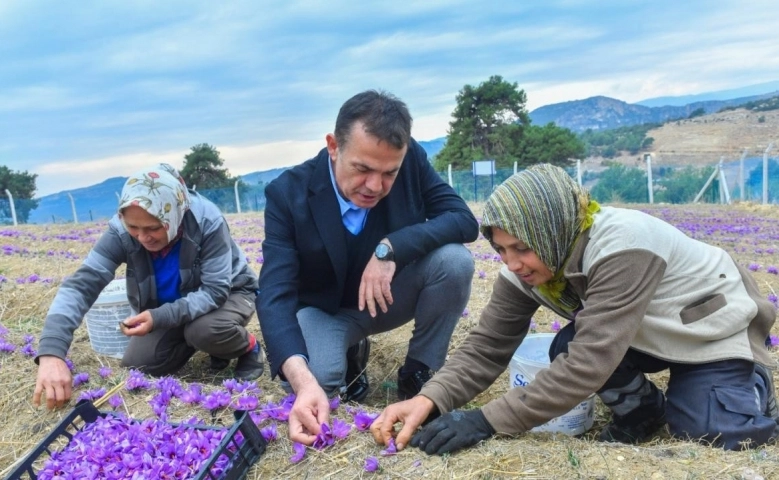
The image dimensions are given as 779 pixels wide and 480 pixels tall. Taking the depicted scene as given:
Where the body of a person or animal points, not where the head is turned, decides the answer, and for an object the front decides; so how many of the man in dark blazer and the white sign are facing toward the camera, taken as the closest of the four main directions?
2

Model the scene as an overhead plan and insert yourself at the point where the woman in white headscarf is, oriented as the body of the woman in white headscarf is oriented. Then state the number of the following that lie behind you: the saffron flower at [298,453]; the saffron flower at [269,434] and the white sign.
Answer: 1

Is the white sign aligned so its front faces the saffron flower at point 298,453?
yes

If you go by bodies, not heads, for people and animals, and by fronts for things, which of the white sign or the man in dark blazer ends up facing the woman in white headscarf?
the white sign

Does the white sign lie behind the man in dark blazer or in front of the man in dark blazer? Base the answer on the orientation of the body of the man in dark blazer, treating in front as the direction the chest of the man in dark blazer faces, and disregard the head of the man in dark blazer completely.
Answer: behind

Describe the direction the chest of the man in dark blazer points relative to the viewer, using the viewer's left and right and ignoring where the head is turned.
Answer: facing the viewer

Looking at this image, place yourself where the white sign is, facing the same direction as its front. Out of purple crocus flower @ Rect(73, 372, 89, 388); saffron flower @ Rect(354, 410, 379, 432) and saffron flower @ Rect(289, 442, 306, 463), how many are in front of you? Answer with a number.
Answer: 3

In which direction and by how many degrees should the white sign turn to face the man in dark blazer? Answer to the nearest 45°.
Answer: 0° — it already faces them

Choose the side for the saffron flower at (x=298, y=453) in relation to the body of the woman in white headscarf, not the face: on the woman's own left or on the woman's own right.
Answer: on the woman's own left

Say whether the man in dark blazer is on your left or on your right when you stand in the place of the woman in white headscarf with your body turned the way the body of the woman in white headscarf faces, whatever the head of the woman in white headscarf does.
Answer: on your left

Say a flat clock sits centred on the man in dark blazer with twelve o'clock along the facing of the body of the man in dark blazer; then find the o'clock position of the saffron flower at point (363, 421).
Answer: The saffron flower is roughly at 12 o'clock from the man in dark blazer.

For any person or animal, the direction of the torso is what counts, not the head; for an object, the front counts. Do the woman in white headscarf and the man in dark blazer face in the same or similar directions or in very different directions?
same or similar directions
